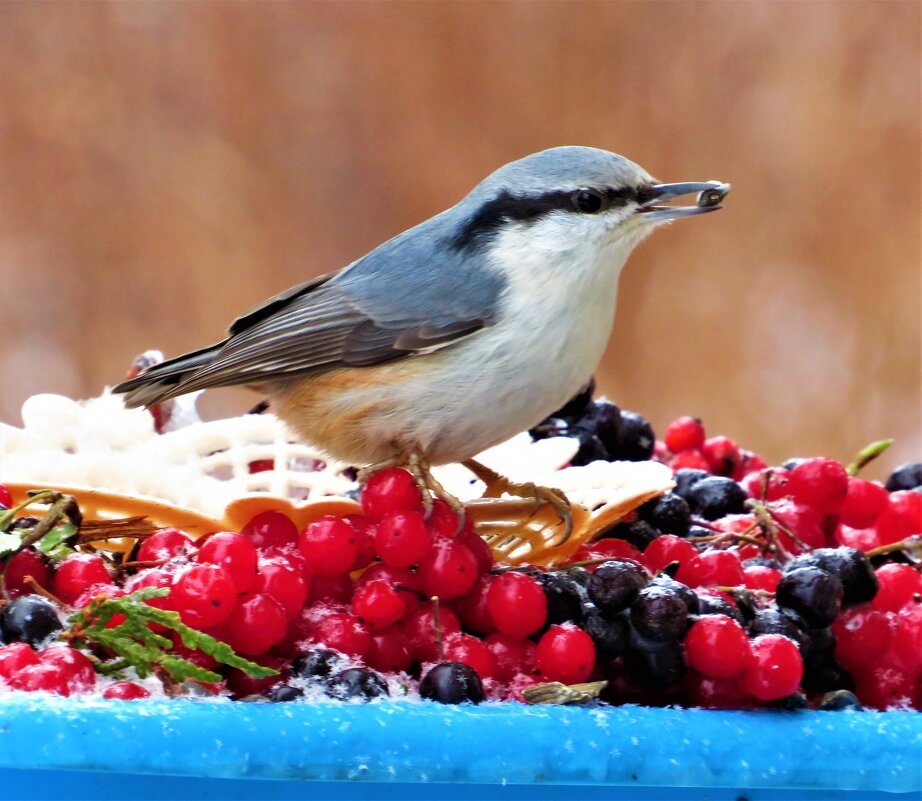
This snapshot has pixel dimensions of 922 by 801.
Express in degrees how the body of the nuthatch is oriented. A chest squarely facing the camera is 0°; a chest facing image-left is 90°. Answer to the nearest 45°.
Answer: approximately 270°

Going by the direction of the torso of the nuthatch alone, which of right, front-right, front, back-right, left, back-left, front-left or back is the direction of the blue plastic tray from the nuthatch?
right
